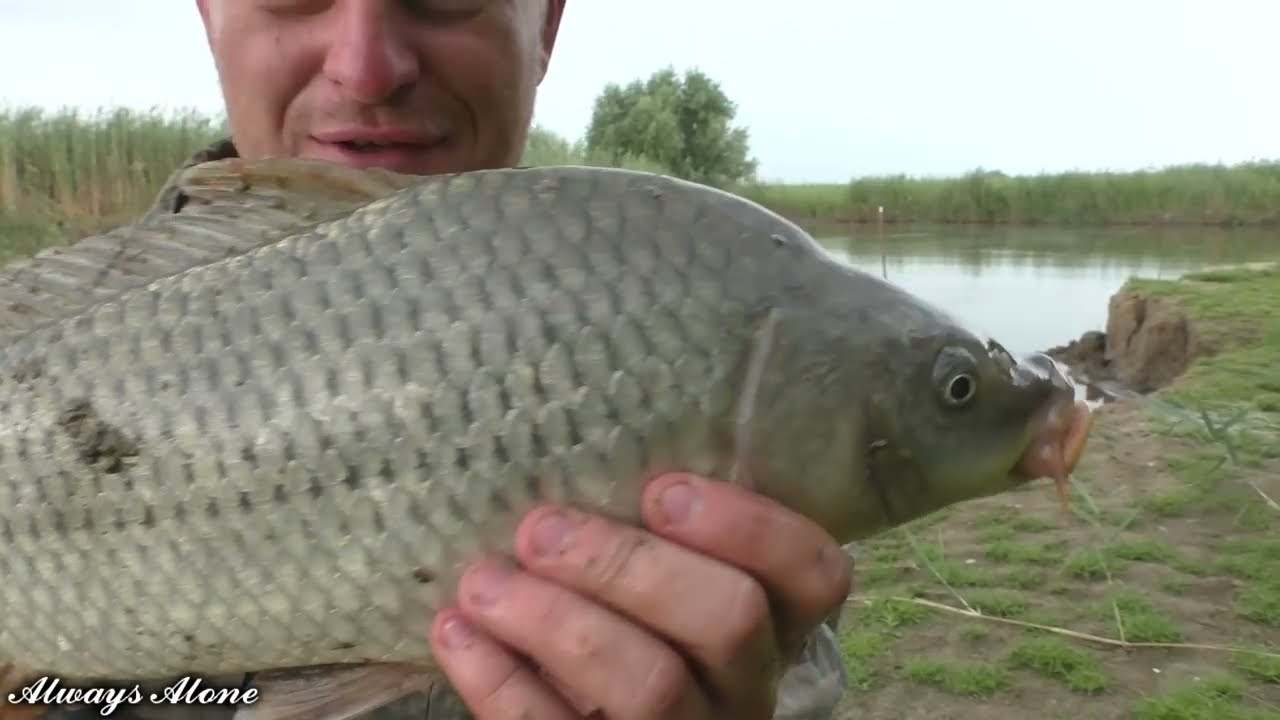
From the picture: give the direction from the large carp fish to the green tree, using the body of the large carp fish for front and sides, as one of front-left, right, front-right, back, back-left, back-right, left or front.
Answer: left

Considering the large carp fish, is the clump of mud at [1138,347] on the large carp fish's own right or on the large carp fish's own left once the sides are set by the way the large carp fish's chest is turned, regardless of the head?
on the large carp fish's own left

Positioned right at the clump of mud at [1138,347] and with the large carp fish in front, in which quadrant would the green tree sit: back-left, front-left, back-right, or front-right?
back-right

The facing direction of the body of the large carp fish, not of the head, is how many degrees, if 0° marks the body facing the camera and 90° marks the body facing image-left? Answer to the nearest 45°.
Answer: approximately 270°

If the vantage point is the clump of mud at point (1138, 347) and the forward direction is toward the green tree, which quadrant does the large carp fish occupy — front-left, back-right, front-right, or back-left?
back-left
